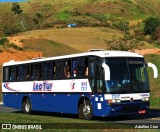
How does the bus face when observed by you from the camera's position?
facing the viewer and to the right of the viewer
